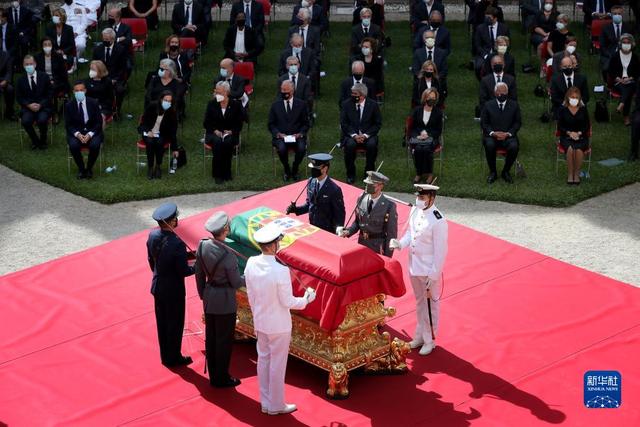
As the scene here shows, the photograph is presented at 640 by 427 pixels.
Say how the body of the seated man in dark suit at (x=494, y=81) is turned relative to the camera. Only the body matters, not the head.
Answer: toward the camera

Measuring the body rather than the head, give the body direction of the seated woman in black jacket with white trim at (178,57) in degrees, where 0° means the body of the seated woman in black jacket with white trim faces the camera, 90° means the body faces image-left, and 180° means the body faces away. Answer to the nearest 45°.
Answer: approximately 0°

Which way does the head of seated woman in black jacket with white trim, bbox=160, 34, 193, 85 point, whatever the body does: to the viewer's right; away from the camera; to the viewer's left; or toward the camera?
toward the camera

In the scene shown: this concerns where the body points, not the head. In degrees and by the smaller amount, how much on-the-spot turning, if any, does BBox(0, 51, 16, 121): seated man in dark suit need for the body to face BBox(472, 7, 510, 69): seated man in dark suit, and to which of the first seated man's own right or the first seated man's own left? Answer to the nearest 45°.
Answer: approximately 90° to the first seated man's own left

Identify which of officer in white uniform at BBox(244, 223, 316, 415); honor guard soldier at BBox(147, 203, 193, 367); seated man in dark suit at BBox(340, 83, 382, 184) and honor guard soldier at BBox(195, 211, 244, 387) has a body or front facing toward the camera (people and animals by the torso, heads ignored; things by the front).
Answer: the seated man in dark suit

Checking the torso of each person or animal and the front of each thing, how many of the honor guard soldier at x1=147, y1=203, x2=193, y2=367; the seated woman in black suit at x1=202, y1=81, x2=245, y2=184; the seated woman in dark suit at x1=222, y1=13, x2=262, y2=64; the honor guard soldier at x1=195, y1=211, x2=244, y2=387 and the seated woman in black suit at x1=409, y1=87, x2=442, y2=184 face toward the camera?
3

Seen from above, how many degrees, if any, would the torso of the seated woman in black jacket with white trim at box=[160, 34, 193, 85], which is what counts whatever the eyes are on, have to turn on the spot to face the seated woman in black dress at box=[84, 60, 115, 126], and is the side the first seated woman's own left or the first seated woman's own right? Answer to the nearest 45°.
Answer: approximately 45° to the first seated woman's own right

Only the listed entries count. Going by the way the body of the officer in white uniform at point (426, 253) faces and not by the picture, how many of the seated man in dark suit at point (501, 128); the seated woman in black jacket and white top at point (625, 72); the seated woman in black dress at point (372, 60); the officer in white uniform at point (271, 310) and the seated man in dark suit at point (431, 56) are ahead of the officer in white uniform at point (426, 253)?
1

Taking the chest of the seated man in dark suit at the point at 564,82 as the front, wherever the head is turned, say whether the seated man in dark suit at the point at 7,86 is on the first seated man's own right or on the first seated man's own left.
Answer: on the first seated man's own right

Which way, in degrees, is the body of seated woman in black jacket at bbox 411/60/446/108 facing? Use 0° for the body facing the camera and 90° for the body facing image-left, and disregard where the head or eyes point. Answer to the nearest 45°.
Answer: approximately 0°

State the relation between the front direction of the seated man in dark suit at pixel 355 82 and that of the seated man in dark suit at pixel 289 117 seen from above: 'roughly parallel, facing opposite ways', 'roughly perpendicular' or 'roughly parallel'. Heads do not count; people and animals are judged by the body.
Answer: roughly parallel

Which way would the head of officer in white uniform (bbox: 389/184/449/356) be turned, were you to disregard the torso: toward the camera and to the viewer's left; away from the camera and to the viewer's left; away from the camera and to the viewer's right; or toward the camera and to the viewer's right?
toward the camera and to the viewer's left

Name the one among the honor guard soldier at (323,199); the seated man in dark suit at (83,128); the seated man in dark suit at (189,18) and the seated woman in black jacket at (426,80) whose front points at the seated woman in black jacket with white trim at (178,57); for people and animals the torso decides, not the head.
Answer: the seated man in dark suit at (189,18)

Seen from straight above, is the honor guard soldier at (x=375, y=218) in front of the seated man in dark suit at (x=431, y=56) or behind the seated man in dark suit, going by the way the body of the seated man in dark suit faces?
in front

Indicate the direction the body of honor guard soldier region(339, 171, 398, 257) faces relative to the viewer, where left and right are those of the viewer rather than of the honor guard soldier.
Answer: facing the viewer and to the left of the viewer

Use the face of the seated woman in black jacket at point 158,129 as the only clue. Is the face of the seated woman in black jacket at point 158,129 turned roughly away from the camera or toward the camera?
toward the camera

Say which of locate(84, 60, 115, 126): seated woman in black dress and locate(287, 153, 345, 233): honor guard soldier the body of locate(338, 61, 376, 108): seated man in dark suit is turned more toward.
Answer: the honor guard soldier

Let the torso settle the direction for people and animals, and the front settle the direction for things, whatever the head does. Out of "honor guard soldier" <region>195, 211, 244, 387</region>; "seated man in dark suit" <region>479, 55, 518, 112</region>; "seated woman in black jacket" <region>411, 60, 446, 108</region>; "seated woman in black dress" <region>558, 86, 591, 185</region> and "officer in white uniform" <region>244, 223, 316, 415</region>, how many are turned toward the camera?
3

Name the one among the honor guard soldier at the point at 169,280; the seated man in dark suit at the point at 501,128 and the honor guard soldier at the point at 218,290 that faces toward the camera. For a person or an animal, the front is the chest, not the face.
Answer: the seated man in dark suit

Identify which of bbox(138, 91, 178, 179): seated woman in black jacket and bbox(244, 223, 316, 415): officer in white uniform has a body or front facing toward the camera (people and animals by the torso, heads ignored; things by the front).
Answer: the seated woman in black jacket

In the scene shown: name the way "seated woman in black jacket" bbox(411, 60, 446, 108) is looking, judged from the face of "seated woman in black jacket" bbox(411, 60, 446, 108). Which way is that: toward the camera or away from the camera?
toward the camera

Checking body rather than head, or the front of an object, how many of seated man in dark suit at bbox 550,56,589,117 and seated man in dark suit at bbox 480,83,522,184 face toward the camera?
2

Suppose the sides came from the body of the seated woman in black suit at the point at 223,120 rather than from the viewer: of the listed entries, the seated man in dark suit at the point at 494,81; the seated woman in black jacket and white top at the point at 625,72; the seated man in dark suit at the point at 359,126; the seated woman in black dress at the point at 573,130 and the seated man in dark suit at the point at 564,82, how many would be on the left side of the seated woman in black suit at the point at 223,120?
5
